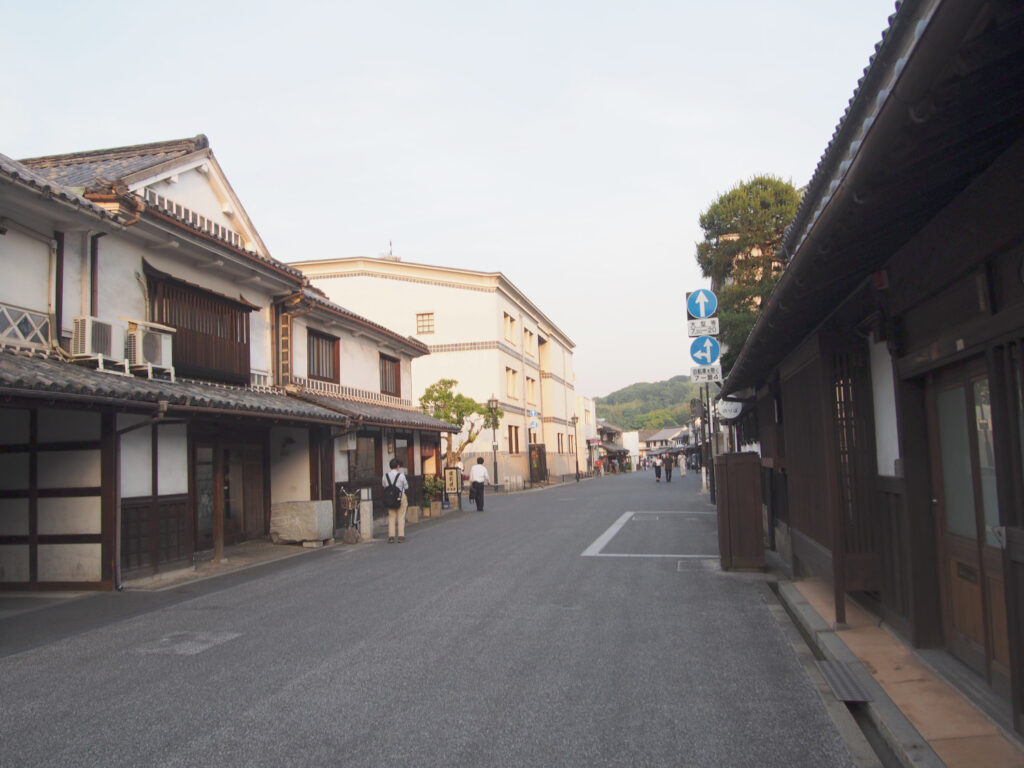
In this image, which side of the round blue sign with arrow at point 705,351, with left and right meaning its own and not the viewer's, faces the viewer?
front

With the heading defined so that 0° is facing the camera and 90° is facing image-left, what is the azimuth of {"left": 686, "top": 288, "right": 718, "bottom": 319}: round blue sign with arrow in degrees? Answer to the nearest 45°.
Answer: approximately 0°

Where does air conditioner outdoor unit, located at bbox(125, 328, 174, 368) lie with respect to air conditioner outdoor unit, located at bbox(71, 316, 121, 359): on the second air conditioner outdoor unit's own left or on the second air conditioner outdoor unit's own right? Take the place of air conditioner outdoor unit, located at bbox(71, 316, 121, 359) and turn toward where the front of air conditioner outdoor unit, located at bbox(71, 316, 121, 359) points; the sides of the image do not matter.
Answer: on the second air conditioner outdoor unit's own left

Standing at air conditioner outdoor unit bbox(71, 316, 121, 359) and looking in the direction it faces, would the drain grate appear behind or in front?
in front

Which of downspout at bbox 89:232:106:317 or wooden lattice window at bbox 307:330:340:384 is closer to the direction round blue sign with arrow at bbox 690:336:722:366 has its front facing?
the downspout

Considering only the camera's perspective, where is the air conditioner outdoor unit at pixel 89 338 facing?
facing the viewer and to the right of the viewer

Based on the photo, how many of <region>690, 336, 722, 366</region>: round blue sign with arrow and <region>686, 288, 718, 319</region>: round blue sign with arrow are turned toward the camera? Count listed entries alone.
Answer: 2

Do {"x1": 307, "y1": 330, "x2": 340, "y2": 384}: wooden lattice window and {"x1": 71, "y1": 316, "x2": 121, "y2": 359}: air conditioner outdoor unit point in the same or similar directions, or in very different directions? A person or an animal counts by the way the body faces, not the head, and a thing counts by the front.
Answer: same or similar directions

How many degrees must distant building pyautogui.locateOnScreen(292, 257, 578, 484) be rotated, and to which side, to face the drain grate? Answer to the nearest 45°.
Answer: approximately 45° to its right

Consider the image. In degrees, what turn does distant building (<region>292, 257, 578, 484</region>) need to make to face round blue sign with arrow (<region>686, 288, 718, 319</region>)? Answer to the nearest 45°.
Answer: approximately 45° to its right

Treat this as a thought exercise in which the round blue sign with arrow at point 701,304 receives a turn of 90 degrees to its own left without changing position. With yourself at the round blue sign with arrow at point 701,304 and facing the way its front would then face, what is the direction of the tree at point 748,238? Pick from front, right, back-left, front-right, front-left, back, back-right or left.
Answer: left

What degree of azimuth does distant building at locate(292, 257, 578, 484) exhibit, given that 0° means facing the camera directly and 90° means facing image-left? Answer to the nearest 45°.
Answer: approximately 315°

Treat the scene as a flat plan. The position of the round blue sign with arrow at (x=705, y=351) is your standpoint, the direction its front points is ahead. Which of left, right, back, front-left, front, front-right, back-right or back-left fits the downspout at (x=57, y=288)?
front-right

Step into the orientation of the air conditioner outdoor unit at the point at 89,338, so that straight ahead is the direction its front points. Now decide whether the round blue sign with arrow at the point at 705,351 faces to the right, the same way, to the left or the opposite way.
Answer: to the right
